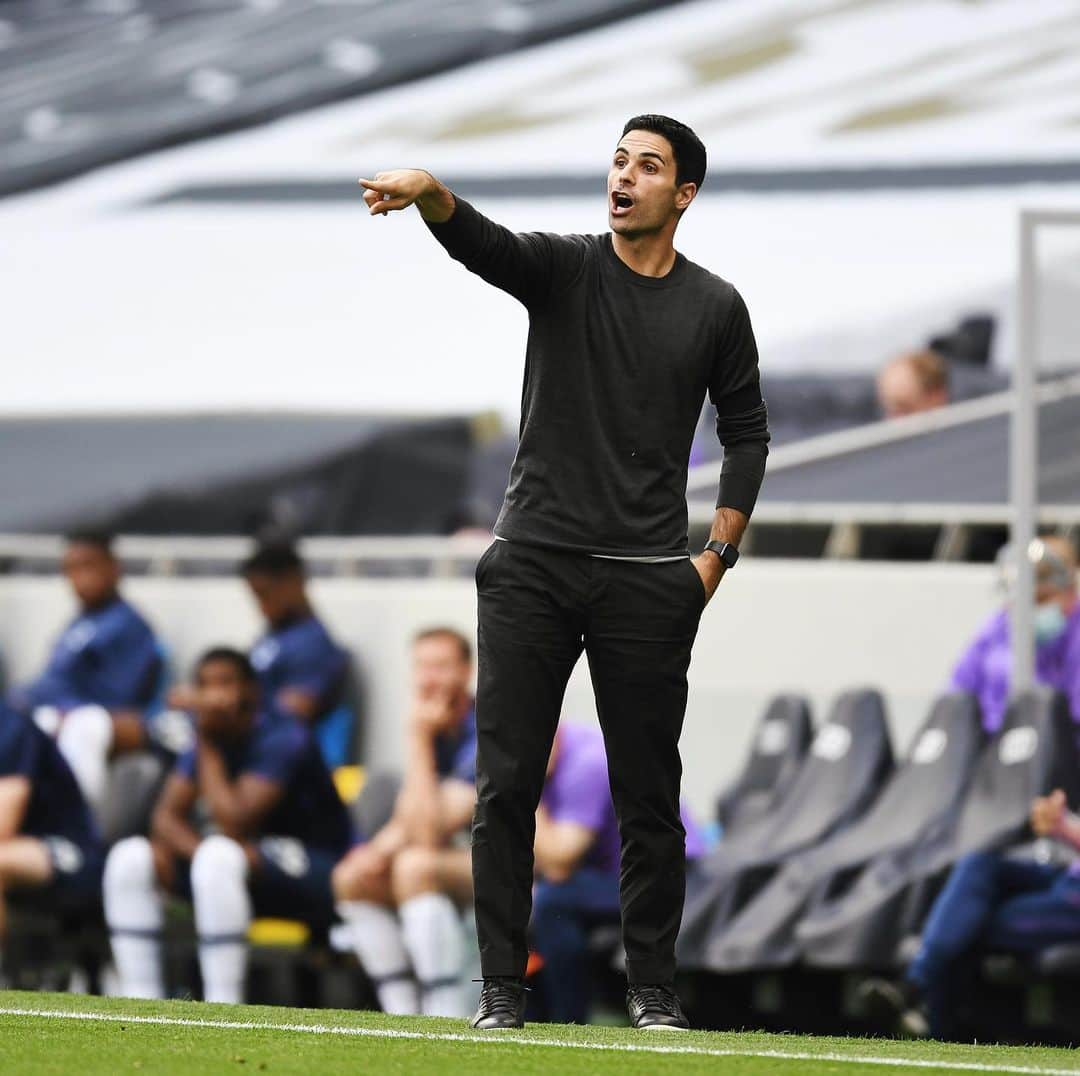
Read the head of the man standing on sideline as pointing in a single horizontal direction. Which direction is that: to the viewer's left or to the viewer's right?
to the viewer's left

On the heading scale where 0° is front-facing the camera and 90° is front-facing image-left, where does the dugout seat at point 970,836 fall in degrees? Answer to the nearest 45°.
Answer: approximately 45°

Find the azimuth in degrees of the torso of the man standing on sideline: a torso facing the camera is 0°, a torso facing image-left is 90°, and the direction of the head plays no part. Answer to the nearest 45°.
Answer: approximately 0°

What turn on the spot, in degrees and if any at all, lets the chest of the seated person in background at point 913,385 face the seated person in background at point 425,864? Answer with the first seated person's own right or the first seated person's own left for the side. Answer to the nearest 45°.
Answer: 0° — they already face them

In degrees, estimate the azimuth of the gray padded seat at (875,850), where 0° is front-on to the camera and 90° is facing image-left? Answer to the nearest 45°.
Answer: approximately 45°

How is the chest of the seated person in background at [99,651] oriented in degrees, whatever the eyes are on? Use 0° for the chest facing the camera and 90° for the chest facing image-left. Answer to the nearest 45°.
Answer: approximately 45°
